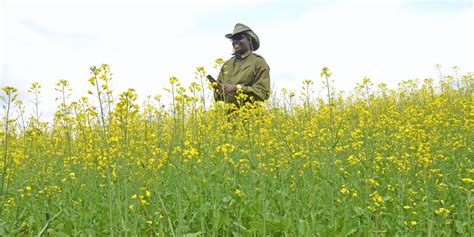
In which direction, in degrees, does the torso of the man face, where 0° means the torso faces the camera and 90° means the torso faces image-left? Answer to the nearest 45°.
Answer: approximately 45°
